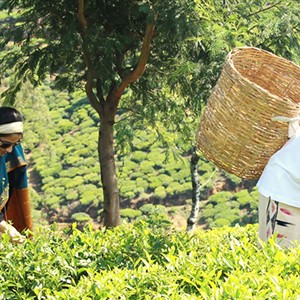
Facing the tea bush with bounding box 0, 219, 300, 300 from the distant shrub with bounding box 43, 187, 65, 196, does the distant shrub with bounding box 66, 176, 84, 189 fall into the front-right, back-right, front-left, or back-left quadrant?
back-left

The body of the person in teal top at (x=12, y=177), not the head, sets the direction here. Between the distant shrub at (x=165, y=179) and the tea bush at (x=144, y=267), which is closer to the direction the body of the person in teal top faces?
the tea bush

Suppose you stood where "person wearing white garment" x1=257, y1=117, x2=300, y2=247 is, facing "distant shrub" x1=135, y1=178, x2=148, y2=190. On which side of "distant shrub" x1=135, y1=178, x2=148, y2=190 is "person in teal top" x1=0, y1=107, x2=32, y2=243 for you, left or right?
left

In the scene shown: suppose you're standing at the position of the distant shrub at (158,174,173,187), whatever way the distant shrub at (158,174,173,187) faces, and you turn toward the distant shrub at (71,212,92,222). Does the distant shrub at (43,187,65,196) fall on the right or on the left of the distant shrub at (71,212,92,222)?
right
